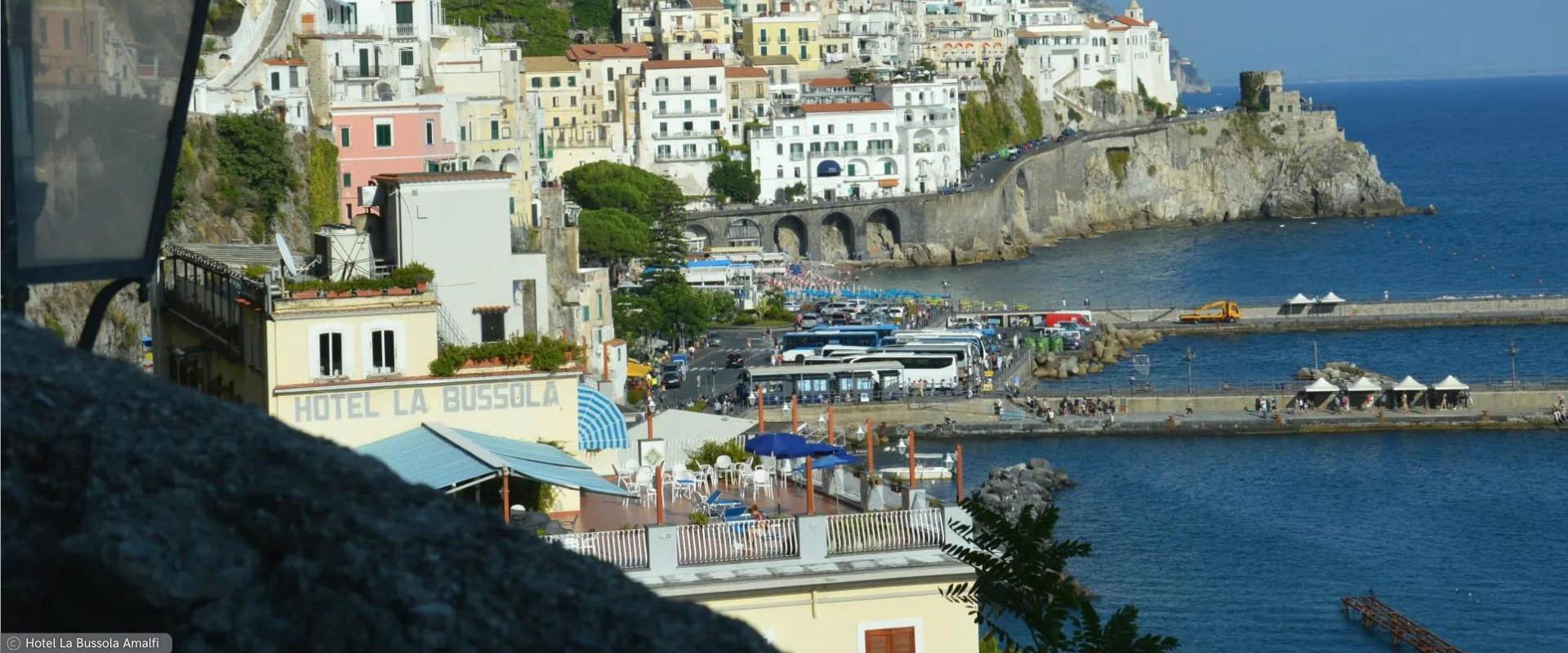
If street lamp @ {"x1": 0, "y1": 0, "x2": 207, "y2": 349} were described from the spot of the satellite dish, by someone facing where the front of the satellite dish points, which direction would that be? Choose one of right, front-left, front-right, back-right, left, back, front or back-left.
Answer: right

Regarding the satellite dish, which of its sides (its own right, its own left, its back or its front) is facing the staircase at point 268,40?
left

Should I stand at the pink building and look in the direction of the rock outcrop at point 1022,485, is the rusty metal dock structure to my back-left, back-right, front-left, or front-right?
front-right

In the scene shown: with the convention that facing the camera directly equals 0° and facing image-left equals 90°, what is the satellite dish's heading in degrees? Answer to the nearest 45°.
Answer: approximately 270°

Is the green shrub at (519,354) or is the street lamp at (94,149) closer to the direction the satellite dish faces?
the green shrub

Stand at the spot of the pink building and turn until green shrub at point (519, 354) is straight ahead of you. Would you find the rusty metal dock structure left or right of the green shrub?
left

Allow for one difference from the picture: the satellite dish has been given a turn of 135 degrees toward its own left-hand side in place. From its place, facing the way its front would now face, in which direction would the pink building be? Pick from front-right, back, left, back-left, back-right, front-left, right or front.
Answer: front-right

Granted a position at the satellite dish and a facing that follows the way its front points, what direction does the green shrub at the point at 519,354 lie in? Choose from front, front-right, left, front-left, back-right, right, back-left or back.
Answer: front-right

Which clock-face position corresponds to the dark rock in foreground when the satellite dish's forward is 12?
The dark rock in foreground is roughly at 3 o'clock from the satellite dish.

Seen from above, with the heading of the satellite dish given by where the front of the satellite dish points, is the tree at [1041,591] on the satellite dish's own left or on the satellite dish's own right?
on the satellite dish's own right
